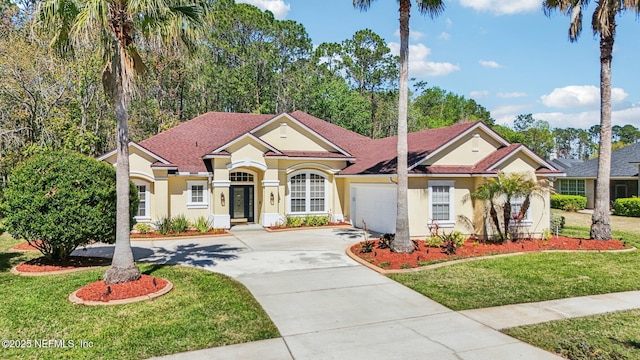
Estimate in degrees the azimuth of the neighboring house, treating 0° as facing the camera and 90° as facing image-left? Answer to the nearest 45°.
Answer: approximately 0°

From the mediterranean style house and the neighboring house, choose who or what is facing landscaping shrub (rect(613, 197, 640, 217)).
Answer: the neighboring house

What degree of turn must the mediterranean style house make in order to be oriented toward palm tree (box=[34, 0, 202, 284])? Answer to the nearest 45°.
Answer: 0° — it already faces it

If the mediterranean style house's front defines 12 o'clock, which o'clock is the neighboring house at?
The neighboring house is roughly at 8 o'clock from the mediterranean style house.

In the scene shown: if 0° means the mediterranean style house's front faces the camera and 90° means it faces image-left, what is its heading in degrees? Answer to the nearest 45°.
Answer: approximately 0°

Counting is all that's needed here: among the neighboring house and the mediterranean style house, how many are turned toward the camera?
2

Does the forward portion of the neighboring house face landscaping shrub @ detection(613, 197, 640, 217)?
yes

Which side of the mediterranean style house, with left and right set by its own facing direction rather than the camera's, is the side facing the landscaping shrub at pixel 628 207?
left

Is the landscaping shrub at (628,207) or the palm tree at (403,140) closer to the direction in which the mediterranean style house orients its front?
the palm tree

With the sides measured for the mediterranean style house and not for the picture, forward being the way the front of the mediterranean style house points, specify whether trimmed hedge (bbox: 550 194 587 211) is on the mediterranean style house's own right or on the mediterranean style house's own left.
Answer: on the mediterranean style house's own left
